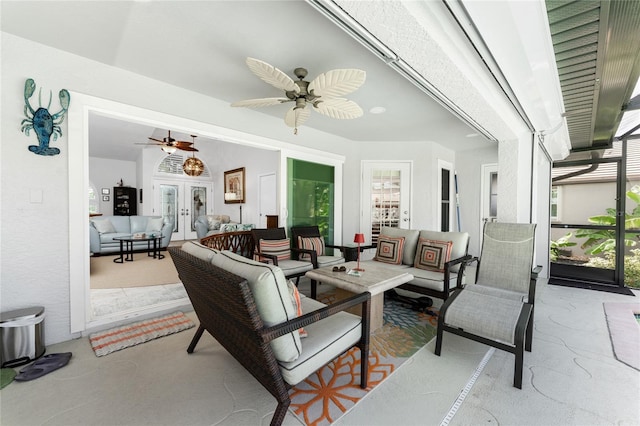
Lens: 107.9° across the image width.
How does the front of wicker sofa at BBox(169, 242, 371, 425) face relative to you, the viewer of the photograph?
facing away from the viewer and to the right of the viewer

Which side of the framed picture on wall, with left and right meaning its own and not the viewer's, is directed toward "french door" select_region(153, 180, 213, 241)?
right

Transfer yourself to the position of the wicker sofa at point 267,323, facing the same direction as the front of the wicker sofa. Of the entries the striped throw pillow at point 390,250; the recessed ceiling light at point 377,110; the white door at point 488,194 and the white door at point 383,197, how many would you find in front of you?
4

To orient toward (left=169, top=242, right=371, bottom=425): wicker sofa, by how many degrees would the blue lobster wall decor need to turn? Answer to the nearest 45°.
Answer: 0° — it already faces it

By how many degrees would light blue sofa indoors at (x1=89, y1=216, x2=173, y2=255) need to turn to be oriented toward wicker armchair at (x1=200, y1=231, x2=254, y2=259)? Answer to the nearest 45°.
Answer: approximately 45° to its left

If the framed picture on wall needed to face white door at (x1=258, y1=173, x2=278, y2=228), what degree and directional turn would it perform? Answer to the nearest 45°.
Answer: approximately 90° to its left

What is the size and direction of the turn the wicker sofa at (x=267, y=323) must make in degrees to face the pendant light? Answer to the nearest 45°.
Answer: approximately 45° to its left

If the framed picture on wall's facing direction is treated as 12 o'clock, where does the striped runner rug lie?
The striped runner rug is roughly at 11 o'clock from the framed picture on wall.

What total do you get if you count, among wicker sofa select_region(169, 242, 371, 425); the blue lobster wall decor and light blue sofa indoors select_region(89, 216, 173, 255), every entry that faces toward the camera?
2

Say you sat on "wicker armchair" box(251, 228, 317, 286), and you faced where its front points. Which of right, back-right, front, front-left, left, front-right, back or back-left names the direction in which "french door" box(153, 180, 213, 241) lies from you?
back

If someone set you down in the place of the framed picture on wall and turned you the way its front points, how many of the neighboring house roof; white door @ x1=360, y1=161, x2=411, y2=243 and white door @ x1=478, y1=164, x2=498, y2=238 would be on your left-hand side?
3

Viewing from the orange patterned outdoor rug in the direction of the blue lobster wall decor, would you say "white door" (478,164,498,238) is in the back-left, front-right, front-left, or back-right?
back-right

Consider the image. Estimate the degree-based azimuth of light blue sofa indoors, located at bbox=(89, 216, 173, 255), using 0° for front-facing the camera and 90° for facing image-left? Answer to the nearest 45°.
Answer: approximately 0°
